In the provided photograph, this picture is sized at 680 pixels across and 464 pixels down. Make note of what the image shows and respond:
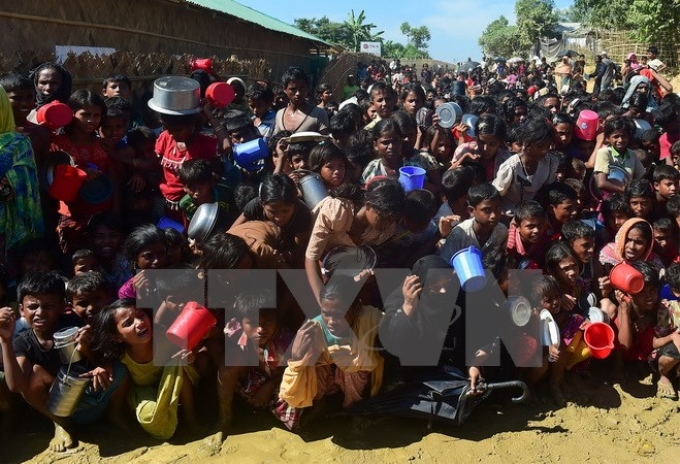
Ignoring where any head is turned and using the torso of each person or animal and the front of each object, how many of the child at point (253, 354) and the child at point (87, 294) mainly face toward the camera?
2

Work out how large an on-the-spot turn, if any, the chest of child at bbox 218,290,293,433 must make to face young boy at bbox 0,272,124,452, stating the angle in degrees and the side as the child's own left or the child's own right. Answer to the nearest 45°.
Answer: approximately 90° to the child's own right

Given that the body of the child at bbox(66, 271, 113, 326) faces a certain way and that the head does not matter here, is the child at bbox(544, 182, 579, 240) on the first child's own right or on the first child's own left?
on the first child's own left

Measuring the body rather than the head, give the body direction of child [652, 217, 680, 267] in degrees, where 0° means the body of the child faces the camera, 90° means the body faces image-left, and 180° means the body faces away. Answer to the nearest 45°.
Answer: approximately 45°

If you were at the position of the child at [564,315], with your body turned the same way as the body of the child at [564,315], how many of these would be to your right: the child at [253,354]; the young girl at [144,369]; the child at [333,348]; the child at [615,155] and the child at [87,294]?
4

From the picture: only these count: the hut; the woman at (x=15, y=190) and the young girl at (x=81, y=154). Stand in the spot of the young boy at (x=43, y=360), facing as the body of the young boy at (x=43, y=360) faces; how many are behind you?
3

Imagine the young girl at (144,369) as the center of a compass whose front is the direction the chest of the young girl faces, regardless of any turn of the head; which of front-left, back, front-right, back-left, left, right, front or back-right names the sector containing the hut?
back-left
